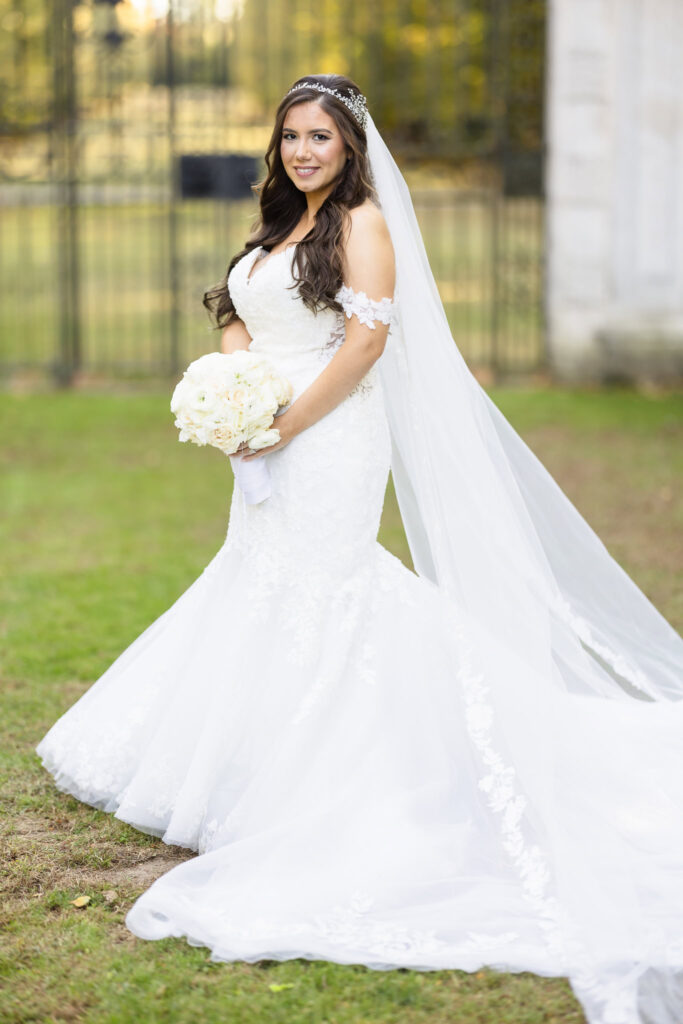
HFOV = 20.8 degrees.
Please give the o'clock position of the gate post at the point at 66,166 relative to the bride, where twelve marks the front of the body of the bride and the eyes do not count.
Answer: The gate post is roughly at 4 o'clock from the bride.

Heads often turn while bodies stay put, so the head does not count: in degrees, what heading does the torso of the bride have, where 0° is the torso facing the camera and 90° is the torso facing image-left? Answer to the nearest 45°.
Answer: approximately 45°

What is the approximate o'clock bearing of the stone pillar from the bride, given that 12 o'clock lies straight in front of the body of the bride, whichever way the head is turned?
The stone pillar is roughly at 5 o'clock from the bride.
